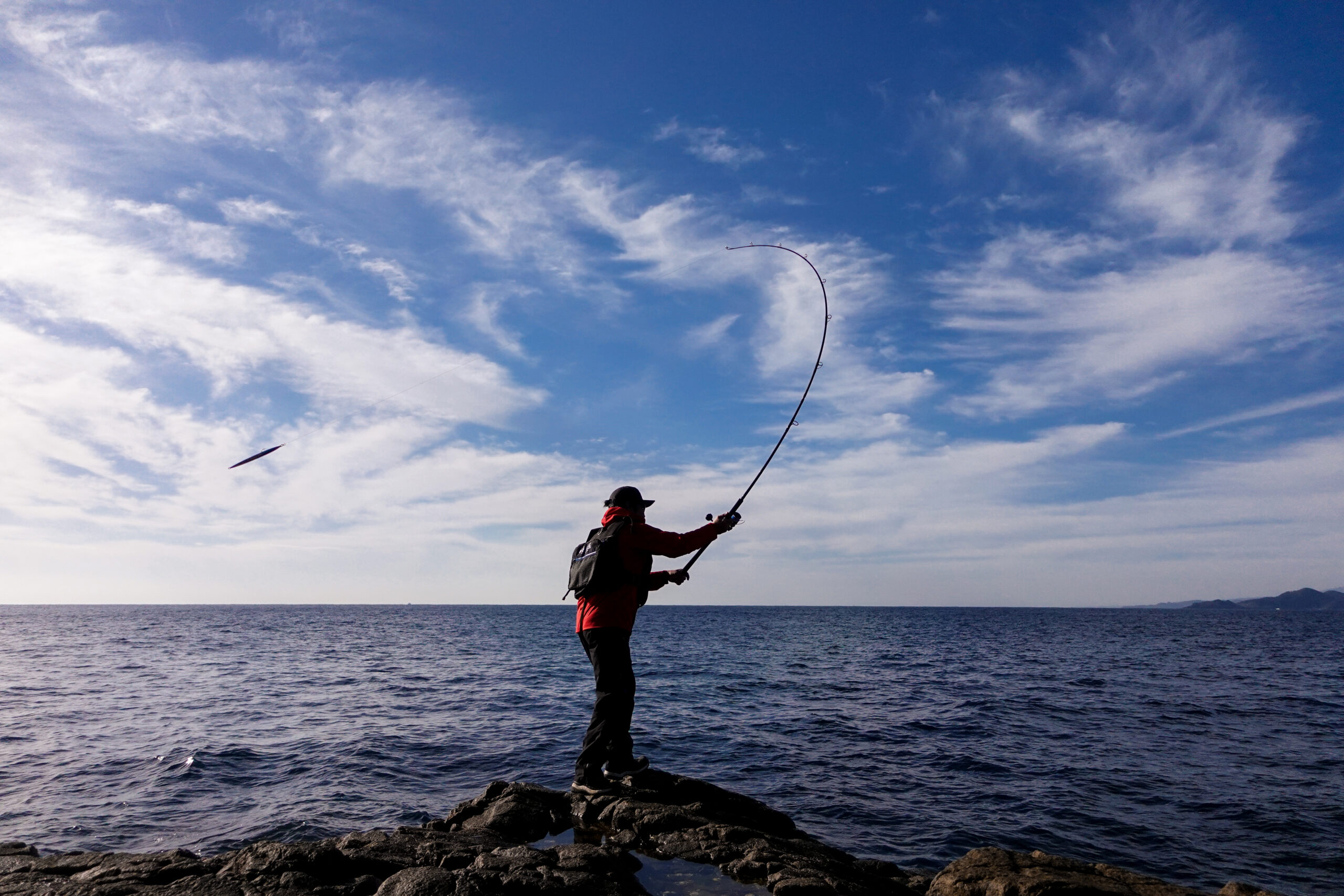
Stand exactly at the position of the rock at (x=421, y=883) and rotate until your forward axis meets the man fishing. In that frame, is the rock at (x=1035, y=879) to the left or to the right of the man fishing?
right

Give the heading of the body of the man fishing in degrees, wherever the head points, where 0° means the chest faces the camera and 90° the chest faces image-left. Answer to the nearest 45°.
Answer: approximately 270°

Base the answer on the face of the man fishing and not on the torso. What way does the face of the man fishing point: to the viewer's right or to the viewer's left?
to the viewer's right

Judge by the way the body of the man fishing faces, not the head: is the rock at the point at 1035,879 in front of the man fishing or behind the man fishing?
in front
